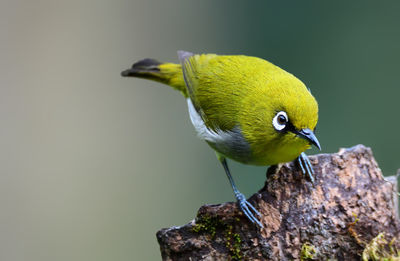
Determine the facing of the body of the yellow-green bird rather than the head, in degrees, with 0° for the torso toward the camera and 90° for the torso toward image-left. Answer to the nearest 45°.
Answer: approximately 315°
